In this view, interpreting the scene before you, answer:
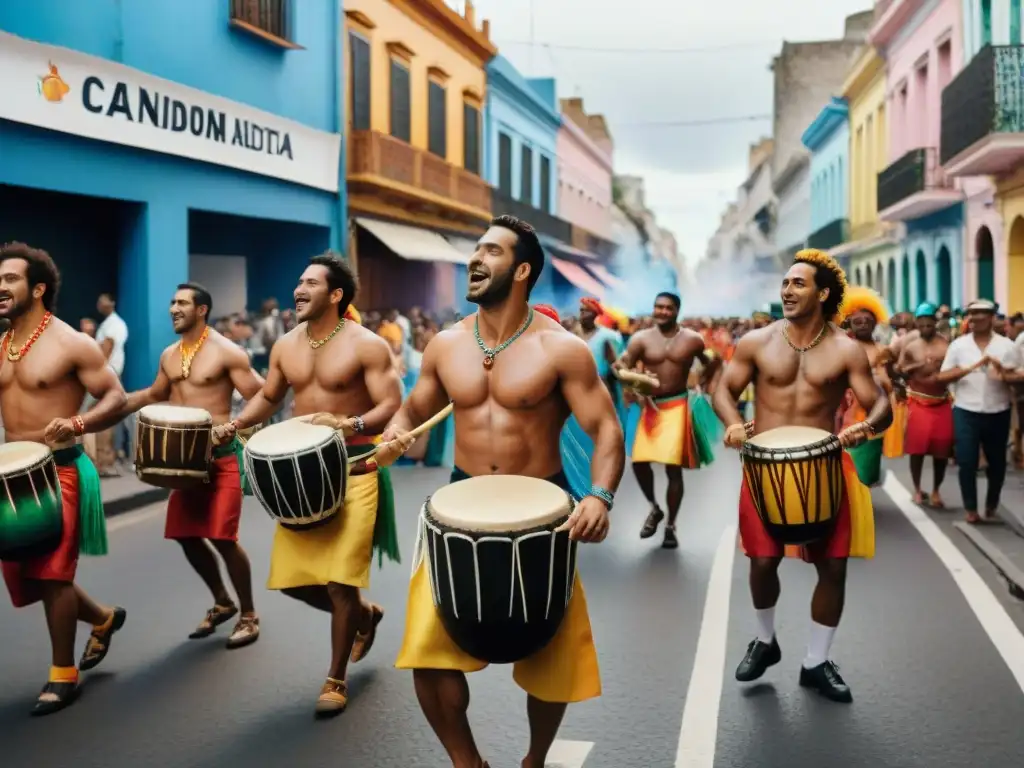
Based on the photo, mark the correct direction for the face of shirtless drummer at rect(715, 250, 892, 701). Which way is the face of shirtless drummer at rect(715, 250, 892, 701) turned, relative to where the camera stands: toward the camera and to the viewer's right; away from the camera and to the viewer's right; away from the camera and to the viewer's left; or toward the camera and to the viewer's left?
toward the camera and to the viewer's left

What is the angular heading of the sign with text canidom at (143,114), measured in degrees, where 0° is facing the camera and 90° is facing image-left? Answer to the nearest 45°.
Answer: approximately 315°

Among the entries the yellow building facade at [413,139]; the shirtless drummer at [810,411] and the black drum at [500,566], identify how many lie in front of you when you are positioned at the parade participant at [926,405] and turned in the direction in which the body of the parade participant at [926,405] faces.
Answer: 2

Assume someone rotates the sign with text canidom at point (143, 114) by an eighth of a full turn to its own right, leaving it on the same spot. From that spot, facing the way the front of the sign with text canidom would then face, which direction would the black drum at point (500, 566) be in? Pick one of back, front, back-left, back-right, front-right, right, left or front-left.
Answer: front

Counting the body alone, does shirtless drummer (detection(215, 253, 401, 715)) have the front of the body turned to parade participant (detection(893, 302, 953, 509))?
no

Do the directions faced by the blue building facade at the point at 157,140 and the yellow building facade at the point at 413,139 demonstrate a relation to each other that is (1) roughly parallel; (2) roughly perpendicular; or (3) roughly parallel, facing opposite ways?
roughly parallel

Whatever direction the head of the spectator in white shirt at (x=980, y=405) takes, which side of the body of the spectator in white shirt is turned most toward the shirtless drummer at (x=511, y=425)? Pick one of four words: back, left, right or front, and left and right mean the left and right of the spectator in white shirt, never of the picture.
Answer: front

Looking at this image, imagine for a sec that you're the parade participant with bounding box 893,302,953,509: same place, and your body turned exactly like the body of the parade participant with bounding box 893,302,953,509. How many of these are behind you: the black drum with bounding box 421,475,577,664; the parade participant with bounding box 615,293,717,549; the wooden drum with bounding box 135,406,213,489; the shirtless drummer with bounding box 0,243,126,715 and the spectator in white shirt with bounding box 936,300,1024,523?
0

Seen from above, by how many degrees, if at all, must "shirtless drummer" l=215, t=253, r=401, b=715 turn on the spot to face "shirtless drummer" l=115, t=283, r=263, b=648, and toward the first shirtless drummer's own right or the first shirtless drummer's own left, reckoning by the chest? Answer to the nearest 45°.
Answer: approximately 90° to the first shirtless drummer's own right

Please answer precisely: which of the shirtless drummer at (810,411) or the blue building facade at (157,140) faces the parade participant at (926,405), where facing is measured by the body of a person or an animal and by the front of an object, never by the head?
the blue building facade

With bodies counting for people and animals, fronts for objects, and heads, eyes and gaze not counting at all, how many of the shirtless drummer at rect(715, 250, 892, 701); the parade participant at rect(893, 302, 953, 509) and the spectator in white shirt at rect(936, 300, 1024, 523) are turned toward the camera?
3

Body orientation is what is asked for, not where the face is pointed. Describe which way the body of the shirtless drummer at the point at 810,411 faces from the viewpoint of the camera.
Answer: toward the camera

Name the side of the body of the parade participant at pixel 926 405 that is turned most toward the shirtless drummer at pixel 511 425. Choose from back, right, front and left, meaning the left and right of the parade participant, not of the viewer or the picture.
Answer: front

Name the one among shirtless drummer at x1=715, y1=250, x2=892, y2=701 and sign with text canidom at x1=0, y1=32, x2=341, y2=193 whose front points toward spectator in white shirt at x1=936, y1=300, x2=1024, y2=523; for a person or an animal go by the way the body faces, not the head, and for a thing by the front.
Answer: the sign with text canidom

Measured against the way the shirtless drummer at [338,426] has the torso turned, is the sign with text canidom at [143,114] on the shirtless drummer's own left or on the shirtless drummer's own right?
on the shirtless drummer's own right

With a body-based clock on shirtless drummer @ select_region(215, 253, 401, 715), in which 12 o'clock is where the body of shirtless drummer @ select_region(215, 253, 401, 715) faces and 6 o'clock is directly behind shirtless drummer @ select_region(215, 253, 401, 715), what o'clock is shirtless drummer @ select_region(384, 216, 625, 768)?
shirtless drummer @ select_region(384, 216, 625, 768) is roughly at 10 o'clock from shirtless drummer @ select_region(215, 253, 401, 715).

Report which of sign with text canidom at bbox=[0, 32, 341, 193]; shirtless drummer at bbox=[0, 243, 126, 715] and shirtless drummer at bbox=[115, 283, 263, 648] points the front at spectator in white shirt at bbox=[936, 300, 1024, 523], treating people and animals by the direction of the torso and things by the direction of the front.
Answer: the sign with text canidom
